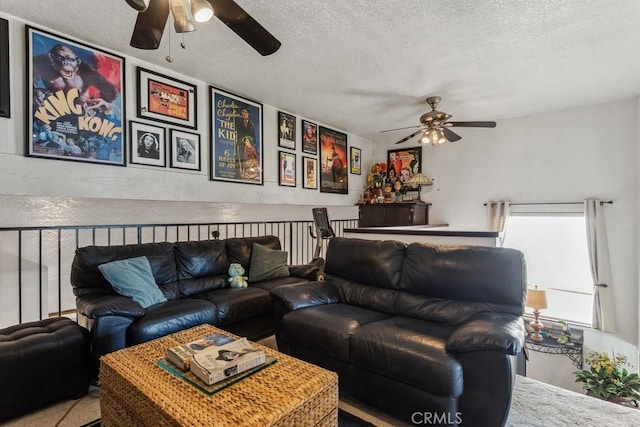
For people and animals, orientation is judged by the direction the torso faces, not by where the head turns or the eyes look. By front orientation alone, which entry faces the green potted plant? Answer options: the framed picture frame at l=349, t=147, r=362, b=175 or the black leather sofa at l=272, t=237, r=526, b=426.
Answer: the framed picture frame

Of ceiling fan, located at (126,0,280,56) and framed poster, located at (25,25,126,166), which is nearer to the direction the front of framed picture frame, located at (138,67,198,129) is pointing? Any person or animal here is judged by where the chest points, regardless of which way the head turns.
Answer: the ceiling fan

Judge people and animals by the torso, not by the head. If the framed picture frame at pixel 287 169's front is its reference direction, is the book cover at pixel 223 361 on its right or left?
on its right

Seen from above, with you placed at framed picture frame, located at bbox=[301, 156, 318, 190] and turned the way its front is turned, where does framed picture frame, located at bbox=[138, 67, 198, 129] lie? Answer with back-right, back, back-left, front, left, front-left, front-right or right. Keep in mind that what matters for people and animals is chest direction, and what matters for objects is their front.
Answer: right

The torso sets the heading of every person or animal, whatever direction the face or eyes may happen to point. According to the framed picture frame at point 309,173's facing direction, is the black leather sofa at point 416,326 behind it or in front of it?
in front

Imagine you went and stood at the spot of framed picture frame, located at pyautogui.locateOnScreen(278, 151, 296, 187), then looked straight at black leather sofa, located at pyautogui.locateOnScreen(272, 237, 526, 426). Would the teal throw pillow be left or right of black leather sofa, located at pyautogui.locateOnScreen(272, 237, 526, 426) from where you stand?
right

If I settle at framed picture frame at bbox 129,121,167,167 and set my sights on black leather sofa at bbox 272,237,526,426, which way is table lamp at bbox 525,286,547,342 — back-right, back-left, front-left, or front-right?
front-left

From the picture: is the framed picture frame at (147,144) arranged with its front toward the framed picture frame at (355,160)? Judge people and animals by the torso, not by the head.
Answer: no

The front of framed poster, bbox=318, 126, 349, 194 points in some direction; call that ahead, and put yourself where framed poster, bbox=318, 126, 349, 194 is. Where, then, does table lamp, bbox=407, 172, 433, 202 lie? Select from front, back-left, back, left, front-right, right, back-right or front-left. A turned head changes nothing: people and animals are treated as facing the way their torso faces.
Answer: front-left

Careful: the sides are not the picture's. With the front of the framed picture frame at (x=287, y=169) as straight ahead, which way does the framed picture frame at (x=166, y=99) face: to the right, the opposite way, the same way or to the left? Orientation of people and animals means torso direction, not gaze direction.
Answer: the same way

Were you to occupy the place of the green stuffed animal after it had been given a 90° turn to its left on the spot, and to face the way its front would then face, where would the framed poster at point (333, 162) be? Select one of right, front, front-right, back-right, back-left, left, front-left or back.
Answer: front-left

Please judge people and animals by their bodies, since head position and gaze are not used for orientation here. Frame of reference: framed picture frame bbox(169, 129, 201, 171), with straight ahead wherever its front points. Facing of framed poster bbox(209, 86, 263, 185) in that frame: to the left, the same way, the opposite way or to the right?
the same way

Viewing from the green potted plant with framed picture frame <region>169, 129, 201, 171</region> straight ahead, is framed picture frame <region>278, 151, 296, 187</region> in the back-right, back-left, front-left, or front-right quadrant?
front-right

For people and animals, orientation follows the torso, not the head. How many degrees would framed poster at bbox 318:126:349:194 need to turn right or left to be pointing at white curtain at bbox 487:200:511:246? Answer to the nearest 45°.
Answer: approximately 45° to its left

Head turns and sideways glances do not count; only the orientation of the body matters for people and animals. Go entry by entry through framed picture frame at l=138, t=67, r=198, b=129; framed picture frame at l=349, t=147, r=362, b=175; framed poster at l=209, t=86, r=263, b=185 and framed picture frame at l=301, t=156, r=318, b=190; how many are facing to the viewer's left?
0

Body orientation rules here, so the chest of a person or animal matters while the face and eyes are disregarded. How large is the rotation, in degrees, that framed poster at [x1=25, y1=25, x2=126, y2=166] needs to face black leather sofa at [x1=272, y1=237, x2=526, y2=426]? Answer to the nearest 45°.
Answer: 0° — it already faces it

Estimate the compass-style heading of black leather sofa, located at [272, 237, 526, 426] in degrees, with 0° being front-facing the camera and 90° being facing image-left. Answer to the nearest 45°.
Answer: approximately 45°

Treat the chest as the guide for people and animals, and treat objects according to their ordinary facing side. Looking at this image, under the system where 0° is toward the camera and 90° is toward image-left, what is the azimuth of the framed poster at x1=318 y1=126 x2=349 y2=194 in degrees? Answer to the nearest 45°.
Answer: approximately 315°

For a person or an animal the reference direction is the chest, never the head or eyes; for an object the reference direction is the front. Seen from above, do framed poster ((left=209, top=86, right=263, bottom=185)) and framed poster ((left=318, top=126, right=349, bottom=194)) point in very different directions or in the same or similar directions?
same or similar directions

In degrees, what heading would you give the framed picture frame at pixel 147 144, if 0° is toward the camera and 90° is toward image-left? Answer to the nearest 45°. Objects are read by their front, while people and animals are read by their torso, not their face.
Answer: approximately 315°

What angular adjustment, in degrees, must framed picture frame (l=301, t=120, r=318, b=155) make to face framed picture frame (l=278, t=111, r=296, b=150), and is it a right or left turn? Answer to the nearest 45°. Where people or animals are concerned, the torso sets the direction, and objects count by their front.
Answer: approximately 90° to its right
